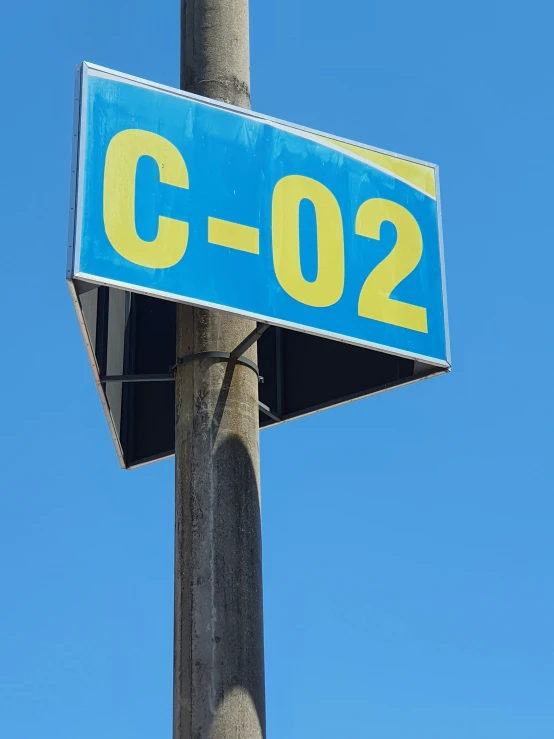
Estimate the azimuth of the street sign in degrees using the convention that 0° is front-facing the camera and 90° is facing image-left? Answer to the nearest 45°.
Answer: approximately 315°
